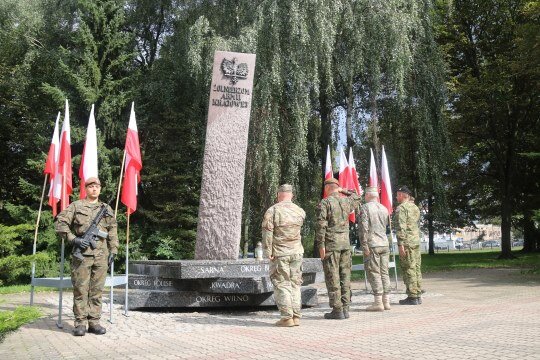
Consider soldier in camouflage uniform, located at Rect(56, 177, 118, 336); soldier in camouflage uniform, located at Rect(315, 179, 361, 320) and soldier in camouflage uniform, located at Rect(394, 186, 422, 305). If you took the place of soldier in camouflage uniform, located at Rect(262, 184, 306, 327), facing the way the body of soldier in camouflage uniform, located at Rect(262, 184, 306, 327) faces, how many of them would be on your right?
2

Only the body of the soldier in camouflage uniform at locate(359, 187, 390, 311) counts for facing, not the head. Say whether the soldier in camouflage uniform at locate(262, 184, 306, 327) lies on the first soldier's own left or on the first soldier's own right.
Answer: on the first soldier's own left

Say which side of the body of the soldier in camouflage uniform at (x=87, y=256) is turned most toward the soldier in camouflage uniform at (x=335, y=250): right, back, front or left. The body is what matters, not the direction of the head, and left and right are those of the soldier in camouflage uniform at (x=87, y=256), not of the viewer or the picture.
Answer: left

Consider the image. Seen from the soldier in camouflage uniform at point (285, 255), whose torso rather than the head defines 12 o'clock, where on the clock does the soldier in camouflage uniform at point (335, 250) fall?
the soldier in camouflage uniform at point (335, 250) is roughly at 3 o'clock from the soldier in camouflage uniform at point (285, 255).

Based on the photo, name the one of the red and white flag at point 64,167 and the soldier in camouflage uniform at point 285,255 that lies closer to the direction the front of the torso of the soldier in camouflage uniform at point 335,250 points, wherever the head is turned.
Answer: the red and white flag

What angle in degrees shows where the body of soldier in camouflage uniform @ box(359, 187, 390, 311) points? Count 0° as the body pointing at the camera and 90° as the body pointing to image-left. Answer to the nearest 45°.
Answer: approximately 135°

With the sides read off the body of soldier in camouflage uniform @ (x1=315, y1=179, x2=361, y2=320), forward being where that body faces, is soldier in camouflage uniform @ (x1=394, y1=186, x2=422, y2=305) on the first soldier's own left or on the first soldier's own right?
on the first soldier's own right

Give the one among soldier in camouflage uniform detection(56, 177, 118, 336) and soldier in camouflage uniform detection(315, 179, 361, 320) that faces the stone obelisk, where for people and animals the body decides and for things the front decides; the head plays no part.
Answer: soldier in camouflage uniform detection(315, 179, 361, 320)
